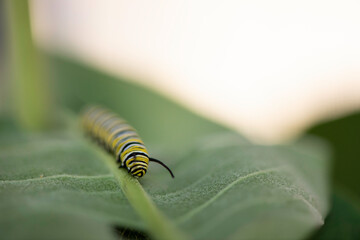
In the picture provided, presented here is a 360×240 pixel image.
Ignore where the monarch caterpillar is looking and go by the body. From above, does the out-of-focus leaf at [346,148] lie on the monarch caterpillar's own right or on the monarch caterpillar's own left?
on the monarch caterpillar's own left

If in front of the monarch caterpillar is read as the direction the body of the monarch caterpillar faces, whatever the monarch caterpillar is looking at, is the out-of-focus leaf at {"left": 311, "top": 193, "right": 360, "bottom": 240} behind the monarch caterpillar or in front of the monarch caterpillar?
in front

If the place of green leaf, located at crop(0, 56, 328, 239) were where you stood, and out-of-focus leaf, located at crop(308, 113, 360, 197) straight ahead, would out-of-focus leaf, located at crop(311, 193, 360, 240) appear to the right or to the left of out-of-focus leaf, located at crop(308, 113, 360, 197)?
right

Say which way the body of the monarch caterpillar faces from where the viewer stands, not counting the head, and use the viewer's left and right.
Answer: facing the viewer and to the right of the viewer
